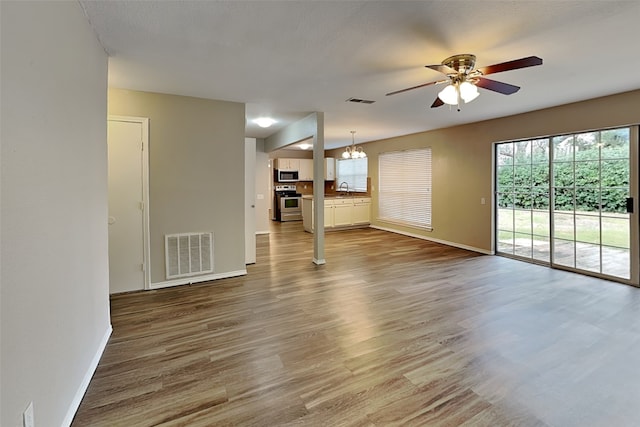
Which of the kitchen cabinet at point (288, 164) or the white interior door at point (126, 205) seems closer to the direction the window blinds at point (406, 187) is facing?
the white interior door

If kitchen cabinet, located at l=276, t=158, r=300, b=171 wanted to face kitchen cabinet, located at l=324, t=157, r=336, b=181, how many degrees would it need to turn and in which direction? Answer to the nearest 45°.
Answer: approximately 90° to its left

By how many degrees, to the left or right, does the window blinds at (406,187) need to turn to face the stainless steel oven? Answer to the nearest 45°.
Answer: approximately 90° to its right

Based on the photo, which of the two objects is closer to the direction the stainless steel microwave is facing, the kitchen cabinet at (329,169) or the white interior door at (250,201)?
the white interior door

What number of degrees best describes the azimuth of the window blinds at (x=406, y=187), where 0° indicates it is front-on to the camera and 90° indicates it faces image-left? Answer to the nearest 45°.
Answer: approximately 45°

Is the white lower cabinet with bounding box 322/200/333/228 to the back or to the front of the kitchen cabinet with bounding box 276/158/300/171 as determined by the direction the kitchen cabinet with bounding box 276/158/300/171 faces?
to the front

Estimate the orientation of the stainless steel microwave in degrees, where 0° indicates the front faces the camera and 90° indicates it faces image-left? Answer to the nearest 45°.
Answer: approximately 0°
